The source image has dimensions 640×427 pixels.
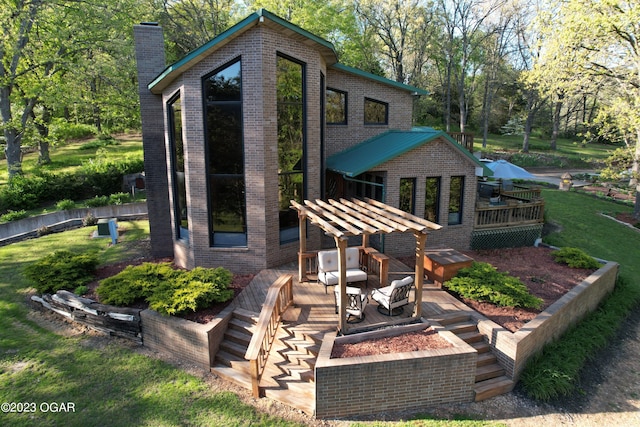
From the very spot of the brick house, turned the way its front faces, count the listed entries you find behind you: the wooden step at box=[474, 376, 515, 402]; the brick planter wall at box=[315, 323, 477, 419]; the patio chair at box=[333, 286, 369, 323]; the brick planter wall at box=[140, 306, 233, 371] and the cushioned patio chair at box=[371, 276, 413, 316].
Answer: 0

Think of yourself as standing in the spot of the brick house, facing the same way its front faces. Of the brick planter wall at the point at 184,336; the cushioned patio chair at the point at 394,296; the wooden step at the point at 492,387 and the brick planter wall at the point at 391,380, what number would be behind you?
0

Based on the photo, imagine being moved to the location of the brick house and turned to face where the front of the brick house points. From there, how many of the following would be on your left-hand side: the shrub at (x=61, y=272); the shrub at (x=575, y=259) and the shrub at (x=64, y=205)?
1

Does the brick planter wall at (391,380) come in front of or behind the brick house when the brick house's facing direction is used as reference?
in front

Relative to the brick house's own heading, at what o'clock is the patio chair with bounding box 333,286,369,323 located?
The patio chair is roughly at 11 o'clock from the brick house.

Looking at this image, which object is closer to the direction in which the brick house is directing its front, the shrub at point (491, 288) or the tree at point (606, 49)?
the shrub

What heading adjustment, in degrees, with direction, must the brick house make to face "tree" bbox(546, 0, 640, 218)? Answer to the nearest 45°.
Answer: approximately 135° to its left

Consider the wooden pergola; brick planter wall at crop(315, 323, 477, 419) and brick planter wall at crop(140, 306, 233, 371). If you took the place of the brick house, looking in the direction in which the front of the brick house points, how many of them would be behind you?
0

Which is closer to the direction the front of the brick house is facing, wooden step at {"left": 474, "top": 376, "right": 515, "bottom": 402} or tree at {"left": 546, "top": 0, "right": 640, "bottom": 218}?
the wooden step

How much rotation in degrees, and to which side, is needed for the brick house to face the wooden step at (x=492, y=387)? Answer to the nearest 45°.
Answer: approximately 45° to its left

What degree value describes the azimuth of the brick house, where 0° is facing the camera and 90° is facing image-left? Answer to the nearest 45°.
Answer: approximately 0°

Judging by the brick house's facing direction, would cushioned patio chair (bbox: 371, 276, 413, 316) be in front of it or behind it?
in front

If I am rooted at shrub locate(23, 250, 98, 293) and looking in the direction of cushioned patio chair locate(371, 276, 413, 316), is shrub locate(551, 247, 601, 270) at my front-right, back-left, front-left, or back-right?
front-left

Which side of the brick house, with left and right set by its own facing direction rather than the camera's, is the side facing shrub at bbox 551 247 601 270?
left

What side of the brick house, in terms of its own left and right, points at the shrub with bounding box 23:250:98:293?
right

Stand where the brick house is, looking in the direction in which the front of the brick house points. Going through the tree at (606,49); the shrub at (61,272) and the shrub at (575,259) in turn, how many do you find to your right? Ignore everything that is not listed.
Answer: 1
